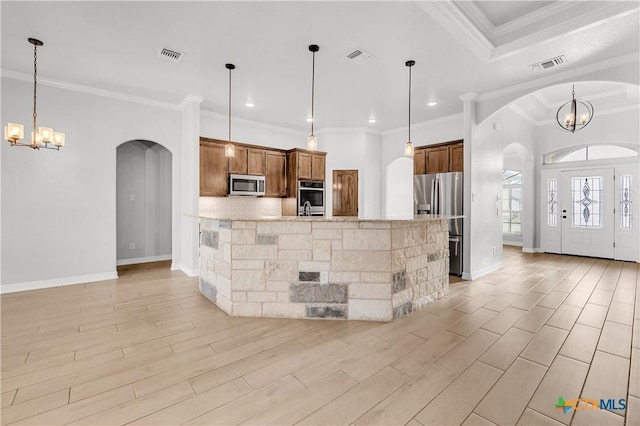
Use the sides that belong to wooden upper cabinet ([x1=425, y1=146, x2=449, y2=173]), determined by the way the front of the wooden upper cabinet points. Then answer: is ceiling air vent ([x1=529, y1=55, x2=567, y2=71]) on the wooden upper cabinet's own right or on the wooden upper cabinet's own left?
on the wooden upper cabinet's own left

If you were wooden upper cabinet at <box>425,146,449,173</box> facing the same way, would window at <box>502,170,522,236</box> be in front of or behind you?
behind

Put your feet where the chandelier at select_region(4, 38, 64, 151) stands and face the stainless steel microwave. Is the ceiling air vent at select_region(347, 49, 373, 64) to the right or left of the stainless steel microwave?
right

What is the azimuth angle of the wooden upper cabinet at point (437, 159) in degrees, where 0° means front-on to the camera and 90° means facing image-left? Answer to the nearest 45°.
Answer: approximately 45°

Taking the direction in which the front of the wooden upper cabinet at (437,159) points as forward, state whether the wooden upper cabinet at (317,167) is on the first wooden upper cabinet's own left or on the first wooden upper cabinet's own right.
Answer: on the first wooden upper cabinet's own right

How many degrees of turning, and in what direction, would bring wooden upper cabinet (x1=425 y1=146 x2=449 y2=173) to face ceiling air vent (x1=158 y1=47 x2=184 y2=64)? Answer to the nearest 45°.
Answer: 0° — it already faces it

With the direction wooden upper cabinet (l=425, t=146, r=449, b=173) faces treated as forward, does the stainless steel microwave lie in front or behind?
in front

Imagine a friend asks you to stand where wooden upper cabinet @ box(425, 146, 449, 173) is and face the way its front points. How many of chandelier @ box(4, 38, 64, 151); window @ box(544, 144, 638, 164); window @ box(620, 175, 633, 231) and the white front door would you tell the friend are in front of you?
1

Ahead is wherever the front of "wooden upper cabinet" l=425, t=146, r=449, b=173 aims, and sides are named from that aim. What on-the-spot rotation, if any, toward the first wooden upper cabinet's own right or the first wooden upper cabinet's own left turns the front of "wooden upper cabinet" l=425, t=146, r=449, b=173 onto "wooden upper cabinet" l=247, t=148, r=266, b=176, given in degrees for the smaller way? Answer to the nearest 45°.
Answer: approximately 45° to the first wooden upper cabinet's own right
